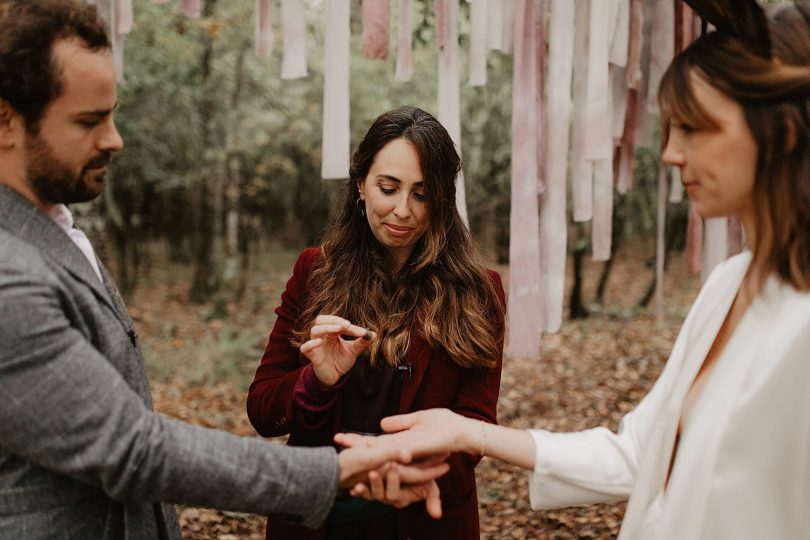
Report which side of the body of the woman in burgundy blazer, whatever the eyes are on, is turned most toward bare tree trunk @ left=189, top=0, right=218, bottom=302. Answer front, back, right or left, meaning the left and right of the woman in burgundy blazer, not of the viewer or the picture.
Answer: back

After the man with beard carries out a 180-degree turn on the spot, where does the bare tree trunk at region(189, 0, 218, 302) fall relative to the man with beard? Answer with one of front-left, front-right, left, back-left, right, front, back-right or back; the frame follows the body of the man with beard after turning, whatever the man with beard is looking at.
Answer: right

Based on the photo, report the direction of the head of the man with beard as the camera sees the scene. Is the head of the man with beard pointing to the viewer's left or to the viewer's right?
to the viewer's right

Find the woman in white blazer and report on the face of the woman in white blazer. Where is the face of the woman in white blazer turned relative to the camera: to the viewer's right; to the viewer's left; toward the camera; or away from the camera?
to the viewer's left

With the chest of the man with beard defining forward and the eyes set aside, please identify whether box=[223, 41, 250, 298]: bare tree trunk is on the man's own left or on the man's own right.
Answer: on the man's own left

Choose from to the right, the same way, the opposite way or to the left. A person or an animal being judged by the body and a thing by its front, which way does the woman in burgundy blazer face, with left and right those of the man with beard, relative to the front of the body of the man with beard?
to the right

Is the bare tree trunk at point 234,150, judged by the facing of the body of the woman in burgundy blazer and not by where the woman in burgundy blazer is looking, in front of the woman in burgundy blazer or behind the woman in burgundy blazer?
behind

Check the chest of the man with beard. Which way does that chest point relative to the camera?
to the viewer's right

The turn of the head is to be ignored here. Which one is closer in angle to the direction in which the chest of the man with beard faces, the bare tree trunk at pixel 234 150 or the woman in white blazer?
the woman in white blazer
